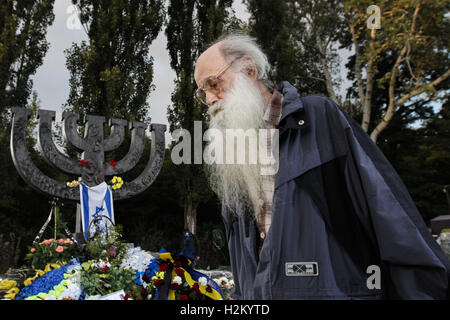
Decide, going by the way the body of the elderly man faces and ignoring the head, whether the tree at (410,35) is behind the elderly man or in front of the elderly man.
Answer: behind

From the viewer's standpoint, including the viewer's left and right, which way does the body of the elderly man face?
facing the viewer and to the left of the viewer

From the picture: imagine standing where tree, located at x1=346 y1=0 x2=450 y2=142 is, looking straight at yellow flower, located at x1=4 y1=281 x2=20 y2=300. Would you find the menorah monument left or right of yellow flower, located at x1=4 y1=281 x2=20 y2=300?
right

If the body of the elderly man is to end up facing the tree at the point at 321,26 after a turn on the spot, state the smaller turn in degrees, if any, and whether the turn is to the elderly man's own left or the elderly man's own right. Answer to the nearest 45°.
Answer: approximately 135° to the elderly man's own right

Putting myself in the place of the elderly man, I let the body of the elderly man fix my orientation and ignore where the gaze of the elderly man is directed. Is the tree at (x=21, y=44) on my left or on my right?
on my right

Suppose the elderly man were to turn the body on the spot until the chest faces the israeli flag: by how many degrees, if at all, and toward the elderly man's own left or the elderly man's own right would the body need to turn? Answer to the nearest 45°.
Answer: approximately 90° to the elderly man's own right

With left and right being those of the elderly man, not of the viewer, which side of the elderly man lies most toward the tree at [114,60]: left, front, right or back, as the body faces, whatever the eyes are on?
right
